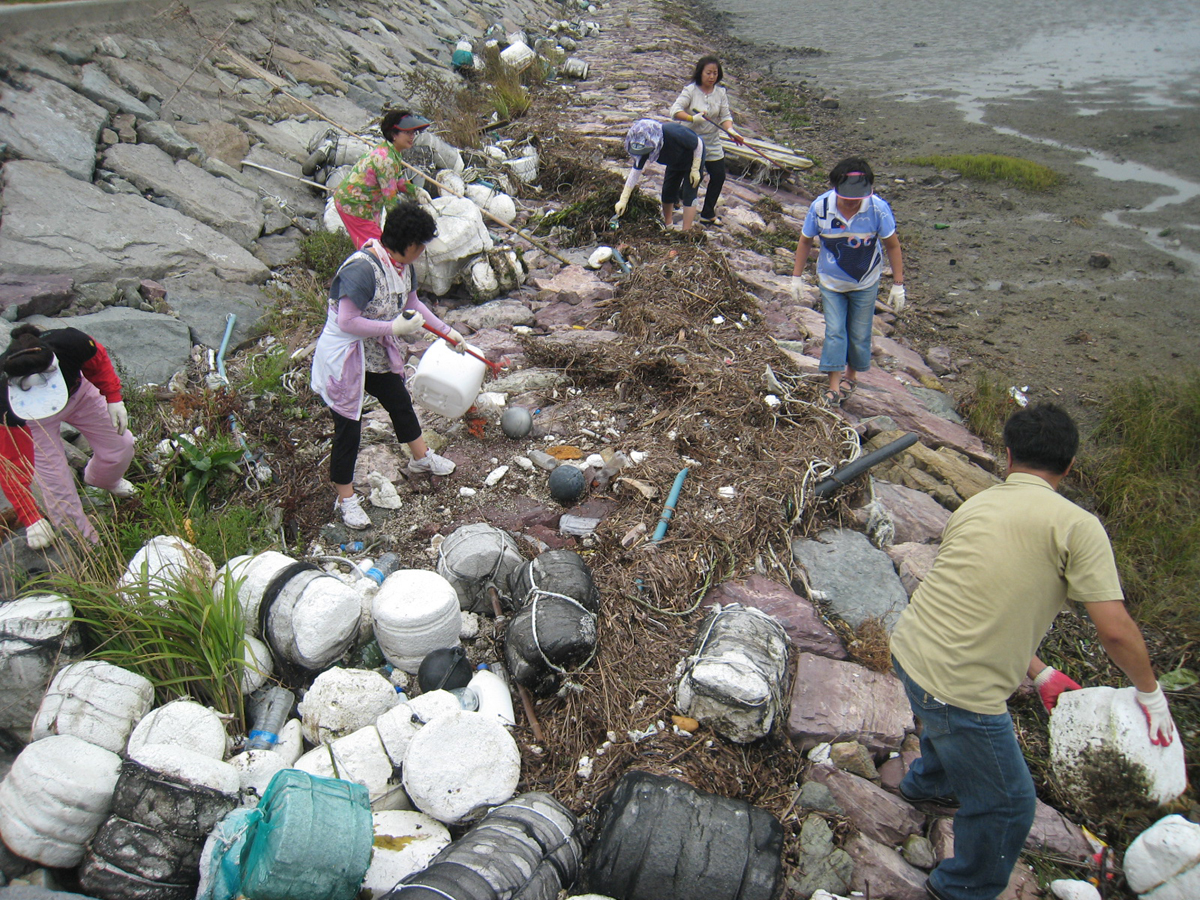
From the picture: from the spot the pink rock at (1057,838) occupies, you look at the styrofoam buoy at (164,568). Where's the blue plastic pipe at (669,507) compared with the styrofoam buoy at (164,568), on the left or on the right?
right

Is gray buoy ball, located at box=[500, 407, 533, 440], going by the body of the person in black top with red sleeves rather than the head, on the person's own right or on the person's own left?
on the person's own left

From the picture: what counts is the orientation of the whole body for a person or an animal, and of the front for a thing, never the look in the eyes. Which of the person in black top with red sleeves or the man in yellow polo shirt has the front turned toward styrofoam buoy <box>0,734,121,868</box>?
the person in black top with red sleeves

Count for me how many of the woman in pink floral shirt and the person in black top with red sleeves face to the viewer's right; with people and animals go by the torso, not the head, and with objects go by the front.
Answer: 1

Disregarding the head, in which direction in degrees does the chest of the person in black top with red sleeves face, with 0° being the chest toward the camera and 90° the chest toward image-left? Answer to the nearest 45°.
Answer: approximately 0°

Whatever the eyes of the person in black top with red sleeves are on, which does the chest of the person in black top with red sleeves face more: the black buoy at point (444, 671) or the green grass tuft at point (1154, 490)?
the black buoy

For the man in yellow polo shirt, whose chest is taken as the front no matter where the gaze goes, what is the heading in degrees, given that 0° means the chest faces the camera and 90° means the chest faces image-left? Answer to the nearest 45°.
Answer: approximately 225°

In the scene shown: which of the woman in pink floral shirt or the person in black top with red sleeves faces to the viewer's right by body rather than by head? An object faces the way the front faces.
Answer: the woman in pink floral shirt

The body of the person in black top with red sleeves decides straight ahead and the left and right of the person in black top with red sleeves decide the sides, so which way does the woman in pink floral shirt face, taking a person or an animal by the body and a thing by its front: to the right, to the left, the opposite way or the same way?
to the left

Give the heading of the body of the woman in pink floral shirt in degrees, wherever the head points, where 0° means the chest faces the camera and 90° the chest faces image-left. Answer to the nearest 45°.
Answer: approximately 270°

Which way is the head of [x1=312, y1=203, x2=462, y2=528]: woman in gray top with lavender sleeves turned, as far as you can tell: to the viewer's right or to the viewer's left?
to the viewer's right
